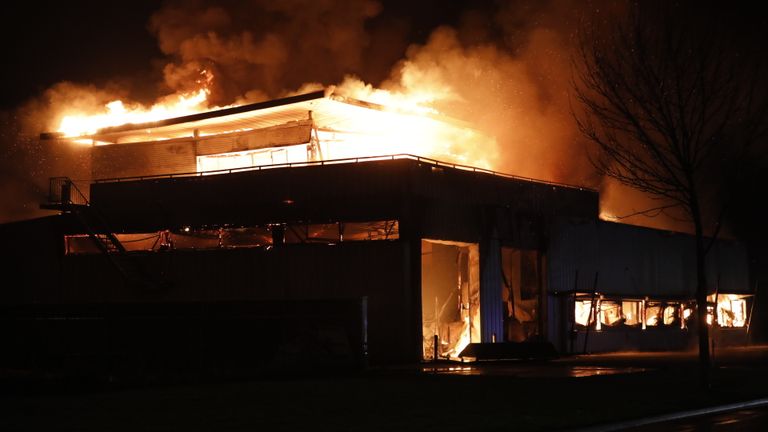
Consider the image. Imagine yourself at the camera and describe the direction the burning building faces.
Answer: facing the viewer and to the right of the viewer
